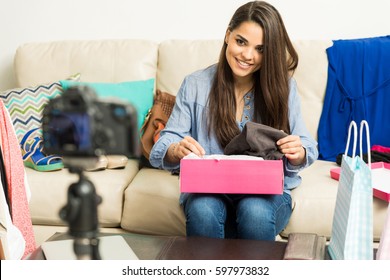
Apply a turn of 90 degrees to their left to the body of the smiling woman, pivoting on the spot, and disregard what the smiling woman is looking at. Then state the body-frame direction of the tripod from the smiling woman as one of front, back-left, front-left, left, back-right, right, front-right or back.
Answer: right

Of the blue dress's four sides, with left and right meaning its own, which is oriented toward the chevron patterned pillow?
right

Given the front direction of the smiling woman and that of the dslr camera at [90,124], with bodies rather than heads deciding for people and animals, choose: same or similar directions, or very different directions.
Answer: very different directions

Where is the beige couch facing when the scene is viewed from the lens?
facing the viewer

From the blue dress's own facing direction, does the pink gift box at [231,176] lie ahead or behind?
ahead

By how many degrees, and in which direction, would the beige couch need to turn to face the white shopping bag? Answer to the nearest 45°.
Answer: approximately 45° to its left

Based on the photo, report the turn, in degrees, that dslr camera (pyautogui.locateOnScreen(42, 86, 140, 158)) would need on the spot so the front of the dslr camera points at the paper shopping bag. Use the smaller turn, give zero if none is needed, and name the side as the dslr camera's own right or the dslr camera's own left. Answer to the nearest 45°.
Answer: approximately 45° to the dslr camera's own right

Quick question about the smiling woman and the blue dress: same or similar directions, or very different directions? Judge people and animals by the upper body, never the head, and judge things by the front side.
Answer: same or similar directions

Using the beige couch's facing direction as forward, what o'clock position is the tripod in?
The tripod is roughly at 12 o'clock from the beige couch.

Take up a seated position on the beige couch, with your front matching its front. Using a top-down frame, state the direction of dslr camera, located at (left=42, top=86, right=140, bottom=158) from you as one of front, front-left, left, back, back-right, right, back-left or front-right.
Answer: front

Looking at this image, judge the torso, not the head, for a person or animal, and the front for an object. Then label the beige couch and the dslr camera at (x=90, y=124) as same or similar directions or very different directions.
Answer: very different directions

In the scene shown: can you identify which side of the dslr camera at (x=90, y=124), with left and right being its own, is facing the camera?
back

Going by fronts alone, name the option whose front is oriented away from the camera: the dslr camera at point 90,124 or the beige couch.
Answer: the dslr camera

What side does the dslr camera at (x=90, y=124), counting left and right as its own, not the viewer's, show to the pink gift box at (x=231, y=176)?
front

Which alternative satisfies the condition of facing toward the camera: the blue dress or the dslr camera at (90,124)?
the blue dress

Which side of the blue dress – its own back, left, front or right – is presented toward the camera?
front

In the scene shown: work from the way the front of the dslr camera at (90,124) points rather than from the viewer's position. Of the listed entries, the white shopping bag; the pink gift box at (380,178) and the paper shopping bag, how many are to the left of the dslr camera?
0
